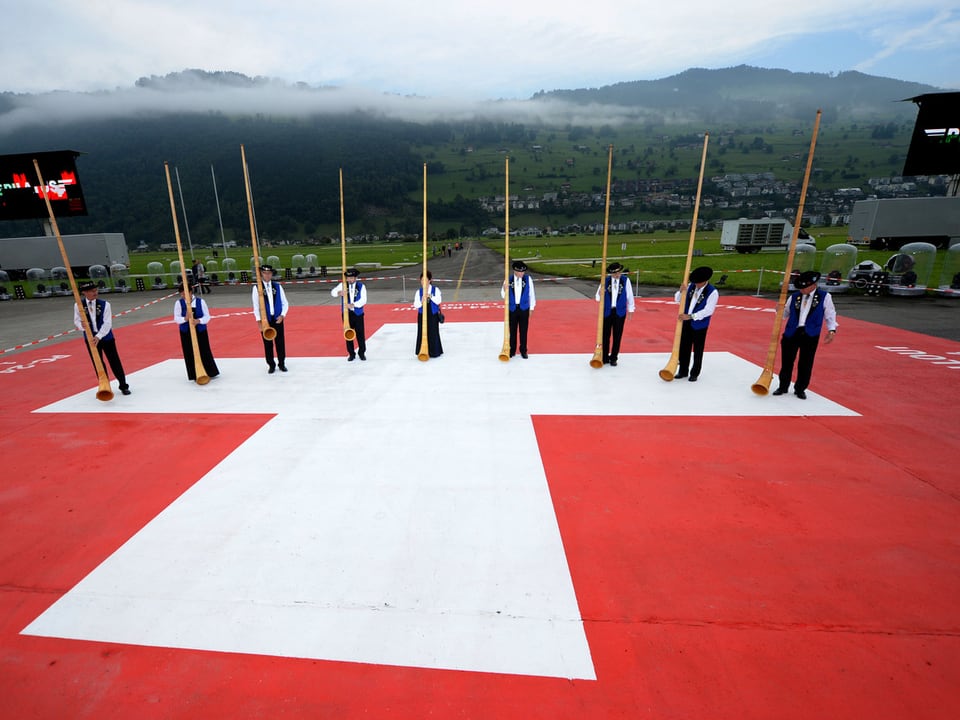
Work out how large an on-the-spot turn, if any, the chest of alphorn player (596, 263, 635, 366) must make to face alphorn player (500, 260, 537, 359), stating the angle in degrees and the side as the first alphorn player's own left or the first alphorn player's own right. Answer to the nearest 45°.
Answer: approximately 90° to the first alphorn player's own right

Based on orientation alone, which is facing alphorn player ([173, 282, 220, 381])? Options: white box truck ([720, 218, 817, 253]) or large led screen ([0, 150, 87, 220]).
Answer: the large led screen

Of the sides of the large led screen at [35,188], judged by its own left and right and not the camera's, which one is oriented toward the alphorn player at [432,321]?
front

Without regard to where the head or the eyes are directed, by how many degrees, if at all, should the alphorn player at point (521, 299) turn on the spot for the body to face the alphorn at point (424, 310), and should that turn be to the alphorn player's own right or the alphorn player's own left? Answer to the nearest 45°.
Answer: approximately 90° to the alphorn player's own right

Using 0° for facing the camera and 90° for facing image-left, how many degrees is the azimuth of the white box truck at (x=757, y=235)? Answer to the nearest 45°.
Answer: approximately 270°

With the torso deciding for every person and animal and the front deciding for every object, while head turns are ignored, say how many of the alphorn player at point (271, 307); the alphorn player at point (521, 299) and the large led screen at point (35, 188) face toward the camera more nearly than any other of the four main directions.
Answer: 3

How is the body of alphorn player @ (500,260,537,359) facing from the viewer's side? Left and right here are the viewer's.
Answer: facing the viewer

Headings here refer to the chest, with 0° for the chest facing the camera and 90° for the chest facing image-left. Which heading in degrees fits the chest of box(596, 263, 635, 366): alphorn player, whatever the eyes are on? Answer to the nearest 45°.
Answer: approximately 0°

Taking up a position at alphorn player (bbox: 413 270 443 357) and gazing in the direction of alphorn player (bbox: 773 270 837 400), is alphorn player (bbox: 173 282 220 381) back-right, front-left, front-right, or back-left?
back-right

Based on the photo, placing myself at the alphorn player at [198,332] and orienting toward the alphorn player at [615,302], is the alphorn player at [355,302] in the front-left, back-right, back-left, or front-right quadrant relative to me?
front-left

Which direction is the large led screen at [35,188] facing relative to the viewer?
toward the camera

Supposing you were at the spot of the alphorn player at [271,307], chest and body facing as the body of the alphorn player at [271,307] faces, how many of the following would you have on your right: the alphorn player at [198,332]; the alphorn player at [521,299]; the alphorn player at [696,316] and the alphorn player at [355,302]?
1

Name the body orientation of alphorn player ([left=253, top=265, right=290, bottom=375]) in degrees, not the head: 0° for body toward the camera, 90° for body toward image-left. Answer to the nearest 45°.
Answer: approximately 0°

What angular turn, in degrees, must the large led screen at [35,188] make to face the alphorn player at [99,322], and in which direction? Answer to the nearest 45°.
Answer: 0° — it already faces them

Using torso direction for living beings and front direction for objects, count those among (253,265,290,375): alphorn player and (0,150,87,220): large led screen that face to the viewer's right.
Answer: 0

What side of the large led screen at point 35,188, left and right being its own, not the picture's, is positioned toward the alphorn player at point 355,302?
front

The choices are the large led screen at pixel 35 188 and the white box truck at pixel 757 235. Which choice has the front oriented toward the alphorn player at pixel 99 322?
the large led screen
